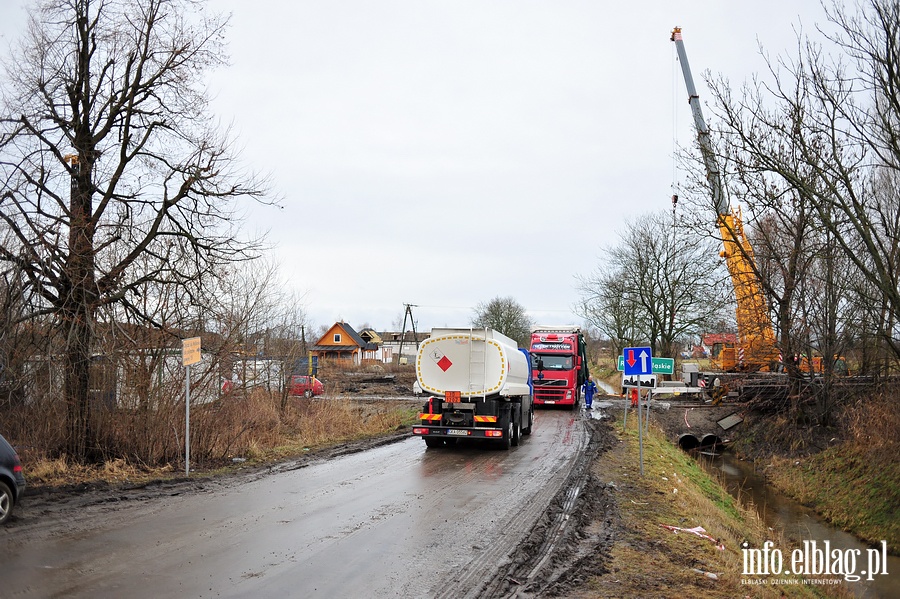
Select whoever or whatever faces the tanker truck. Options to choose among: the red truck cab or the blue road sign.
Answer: the red truck cab

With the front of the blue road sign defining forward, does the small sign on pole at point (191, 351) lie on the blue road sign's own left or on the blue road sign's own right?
on the blue road sign's own right

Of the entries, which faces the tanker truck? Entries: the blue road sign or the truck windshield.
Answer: the truck windshield

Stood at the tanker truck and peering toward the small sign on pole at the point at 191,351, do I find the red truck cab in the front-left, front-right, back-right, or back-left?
back-right

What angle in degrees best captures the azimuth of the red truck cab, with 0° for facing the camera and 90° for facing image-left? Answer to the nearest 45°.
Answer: approximately 0°

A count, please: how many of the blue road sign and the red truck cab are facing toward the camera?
2
